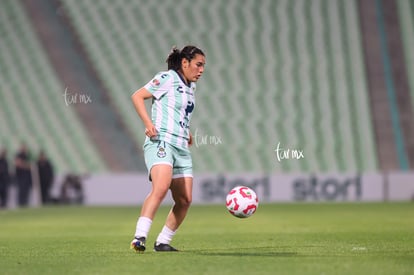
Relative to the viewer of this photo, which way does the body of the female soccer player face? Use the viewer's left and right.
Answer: facing the viewer and to the right of the viewer

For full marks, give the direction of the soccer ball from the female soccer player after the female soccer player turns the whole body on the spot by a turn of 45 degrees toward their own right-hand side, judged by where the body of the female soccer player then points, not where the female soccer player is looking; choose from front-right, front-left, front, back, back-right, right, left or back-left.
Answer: back-left

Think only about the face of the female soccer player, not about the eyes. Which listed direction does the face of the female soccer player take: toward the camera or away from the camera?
toward the camera

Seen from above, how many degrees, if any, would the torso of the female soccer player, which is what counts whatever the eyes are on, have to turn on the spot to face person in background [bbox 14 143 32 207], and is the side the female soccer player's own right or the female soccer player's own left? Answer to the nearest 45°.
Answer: approximately 135° to the female soccer player's own left

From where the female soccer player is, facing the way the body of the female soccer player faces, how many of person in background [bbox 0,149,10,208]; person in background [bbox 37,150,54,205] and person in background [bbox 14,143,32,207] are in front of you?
0

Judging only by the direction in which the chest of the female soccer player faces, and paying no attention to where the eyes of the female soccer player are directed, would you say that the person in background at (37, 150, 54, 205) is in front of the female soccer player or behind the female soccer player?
behind

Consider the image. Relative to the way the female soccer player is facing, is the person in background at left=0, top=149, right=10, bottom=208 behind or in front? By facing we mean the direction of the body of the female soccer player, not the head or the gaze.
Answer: behind
